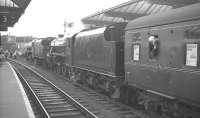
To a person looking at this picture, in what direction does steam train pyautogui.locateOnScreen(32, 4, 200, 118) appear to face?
facing away from the viewer and to the left of the viewer
